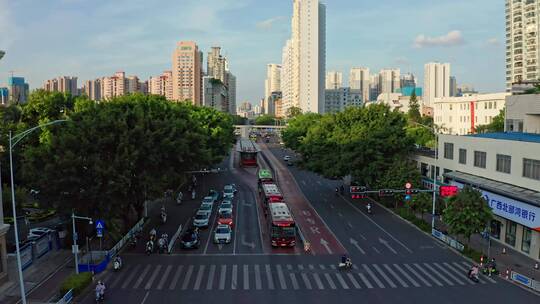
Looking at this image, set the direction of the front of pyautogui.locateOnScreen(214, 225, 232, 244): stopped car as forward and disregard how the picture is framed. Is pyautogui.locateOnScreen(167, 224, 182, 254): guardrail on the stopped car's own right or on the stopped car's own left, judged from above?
on the stopped car's own right

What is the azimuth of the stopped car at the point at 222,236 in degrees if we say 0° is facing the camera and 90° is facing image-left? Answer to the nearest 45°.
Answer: approximately 0°

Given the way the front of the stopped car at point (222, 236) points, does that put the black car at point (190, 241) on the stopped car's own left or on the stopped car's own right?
on the stopped car's own right

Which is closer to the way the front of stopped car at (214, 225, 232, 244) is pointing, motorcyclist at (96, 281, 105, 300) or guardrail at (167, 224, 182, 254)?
the motorcyclist
